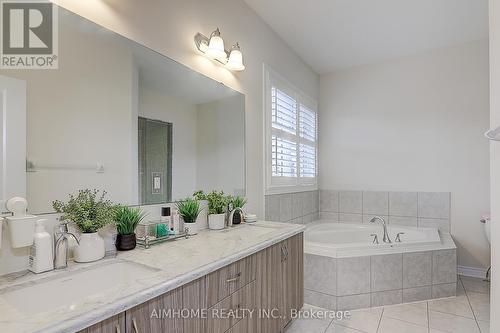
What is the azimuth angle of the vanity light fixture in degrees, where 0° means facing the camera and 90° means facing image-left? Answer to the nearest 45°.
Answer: approximately 315°

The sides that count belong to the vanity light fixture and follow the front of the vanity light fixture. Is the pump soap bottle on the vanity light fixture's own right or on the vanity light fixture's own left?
on the vanity light fixture's own right

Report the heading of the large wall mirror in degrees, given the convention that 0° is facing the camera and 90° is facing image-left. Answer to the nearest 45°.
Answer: approximately 315°

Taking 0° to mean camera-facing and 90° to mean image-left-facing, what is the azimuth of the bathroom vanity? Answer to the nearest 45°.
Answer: approximately 315°
